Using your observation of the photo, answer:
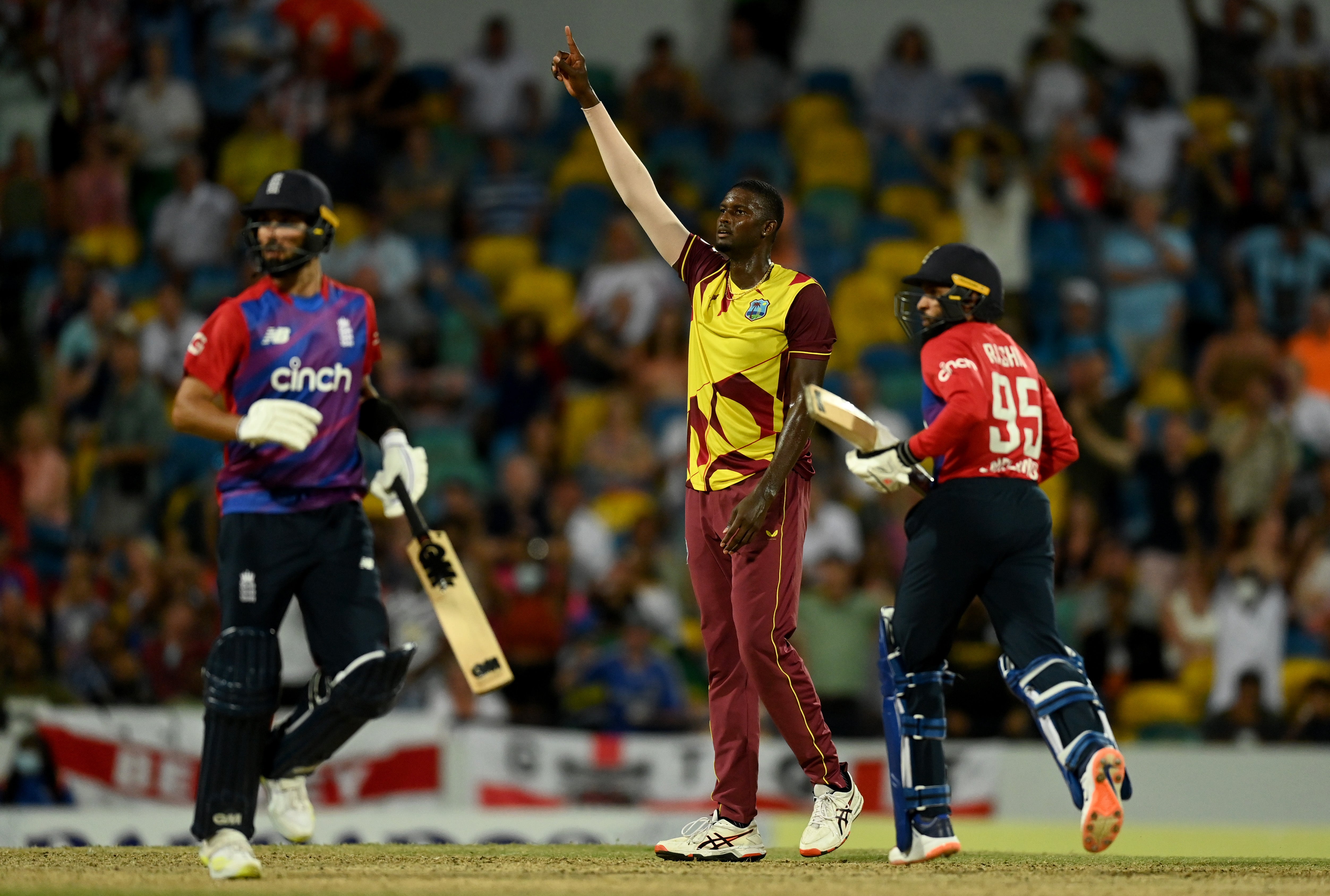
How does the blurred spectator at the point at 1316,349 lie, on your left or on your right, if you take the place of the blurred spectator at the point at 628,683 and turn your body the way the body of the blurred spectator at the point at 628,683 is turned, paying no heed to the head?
on your left

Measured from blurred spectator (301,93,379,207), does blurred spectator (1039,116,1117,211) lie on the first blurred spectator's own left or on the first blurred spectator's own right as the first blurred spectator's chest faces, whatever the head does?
on the first blurred spectator's own left

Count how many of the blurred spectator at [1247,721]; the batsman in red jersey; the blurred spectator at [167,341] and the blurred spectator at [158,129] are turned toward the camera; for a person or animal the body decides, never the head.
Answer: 3

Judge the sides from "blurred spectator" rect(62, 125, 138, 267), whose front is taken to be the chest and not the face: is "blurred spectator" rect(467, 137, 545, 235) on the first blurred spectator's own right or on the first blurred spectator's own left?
on the first blurred spectator's own left

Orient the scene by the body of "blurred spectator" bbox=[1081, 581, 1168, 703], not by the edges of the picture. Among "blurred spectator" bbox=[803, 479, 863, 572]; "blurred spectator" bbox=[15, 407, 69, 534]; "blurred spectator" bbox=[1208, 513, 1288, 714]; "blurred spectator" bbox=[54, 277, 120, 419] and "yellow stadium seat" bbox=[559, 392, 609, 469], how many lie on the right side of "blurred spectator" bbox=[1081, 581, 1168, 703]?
4

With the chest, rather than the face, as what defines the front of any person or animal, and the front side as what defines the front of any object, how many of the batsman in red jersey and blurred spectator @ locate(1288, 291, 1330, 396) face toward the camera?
1

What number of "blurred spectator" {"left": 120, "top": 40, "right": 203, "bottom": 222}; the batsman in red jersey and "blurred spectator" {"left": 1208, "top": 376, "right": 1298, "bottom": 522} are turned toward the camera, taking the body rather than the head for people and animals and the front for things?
2

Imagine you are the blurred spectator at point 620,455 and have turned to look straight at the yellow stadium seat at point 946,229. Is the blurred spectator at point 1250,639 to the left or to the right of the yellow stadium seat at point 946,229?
right

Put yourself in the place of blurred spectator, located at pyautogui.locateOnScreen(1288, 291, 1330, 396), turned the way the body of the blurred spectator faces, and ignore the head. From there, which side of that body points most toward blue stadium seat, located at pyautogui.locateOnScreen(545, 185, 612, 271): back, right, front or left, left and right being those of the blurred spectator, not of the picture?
right
